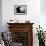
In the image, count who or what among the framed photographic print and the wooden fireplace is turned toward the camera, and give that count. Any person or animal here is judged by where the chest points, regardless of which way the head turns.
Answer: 2

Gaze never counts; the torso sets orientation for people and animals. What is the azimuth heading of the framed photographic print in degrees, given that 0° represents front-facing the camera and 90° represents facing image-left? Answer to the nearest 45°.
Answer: approximately 0°
